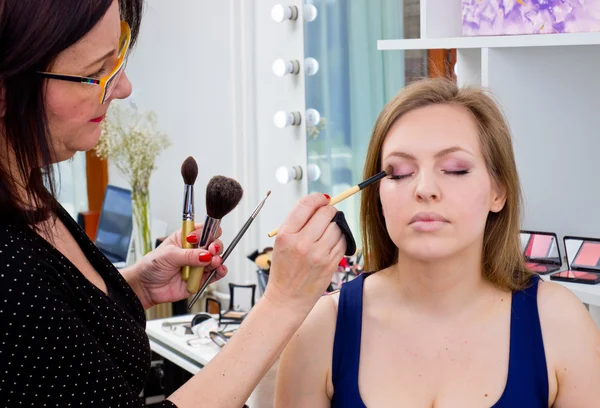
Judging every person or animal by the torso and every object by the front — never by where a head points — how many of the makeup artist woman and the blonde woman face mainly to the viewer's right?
1

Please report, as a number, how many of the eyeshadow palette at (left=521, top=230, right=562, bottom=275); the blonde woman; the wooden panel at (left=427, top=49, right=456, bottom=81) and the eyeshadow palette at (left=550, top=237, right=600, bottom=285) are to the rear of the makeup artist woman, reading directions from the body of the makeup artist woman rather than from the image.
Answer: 0

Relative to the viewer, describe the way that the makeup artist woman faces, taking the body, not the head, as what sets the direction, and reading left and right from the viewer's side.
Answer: facing to the right of the viewer

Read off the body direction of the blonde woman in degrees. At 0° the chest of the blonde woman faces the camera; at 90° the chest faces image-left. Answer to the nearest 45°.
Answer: approximately 0°

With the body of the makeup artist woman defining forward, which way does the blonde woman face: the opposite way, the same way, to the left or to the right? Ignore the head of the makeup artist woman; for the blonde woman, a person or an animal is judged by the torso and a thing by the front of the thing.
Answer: to the right

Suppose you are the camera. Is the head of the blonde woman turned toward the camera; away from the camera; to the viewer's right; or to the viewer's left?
toward the camera

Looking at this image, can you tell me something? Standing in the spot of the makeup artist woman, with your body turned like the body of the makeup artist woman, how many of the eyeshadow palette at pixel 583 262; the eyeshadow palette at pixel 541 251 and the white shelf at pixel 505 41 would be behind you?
0

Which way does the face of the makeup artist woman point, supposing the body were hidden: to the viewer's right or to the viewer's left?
to the viewer's right

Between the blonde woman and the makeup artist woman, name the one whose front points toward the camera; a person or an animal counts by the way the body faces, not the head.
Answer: the blonde woman

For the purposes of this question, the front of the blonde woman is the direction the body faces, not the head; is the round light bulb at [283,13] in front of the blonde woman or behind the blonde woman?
behind

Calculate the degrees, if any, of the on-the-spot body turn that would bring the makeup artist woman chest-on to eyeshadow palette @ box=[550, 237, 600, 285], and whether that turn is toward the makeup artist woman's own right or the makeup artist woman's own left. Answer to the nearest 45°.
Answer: approximately 45° to the makeup artist woman's own left
